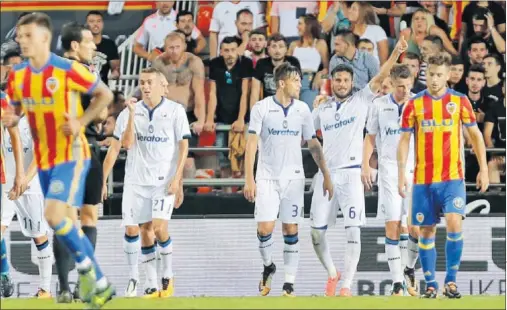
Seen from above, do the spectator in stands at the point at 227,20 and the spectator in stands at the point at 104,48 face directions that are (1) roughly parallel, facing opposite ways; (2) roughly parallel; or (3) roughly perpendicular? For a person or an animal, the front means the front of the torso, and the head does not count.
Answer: roughly parallel

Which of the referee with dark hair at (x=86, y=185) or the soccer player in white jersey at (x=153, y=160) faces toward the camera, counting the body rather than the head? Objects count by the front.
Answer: the soccer player in white jersey

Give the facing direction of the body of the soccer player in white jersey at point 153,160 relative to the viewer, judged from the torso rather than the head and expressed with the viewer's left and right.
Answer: facing the viewer

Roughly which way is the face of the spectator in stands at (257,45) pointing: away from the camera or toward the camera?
toward the camera

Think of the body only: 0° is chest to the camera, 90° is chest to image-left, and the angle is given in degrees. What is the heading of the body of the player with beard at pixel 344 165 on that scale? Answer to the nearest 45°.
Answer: approximately 0°

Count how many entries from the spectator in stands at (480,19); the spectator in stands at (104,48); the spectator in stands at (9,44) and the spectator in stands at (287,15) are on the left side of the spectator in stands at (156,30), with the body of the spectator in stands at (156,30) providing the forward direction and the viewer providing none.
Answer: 2

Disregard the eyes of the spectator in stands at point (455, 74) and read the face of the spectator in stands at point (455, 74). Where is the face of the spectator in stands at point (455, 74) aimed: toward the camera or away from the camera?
toward the camera

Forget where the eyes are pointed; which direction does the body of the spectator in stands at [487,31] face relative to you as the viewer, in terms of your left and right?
facing the viewer and to the left of the viewer

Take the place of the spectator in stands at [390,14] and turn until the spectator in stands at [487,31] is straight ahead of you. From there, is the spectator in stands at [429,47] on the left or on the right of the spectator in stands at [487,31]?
right

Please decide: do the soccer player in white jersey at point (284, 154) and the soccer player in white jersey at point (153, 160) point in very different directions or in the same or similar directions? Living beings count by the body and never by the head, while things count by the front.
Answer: same or similar directions

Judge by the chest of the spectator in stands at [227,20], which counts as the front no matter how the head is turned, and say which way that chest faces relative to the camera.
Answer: toward the camera

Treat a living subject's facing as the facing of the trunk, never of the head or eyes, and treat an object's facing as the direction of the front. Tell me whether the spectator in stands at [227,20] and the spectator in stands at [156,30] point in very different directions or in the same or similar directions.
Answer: same or similar directions

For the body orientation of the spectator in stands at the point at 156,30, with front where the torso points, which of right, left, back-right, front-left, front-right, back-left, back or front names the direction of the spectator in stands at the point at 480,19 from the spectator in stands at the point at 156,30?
left

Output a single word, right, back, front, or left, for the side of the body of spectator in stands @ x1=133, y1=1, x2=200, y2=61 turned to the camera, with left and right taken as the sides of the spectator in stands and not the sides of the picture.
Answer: front
